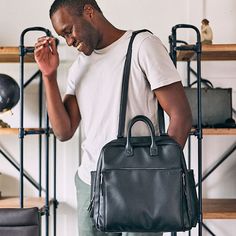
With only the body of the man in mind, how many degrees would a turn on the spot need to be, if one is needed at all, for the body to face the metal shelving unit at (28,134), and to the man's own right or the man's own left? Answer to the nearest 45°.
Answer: approximately 90° to the man's own right

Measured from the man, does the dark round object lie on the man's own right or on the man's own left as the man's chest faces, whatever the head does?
on the man's own right

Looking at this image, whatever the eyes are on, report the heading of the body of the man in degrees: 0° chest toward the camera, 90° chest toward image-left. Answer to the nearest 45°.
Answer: approximately 45°

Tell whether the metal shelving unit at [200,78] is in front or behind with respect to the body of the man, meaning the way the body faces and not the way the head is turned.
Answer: behind

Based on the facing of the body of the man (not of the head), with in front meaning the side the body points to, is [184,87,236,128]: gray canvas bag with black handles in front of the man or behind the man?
behind
